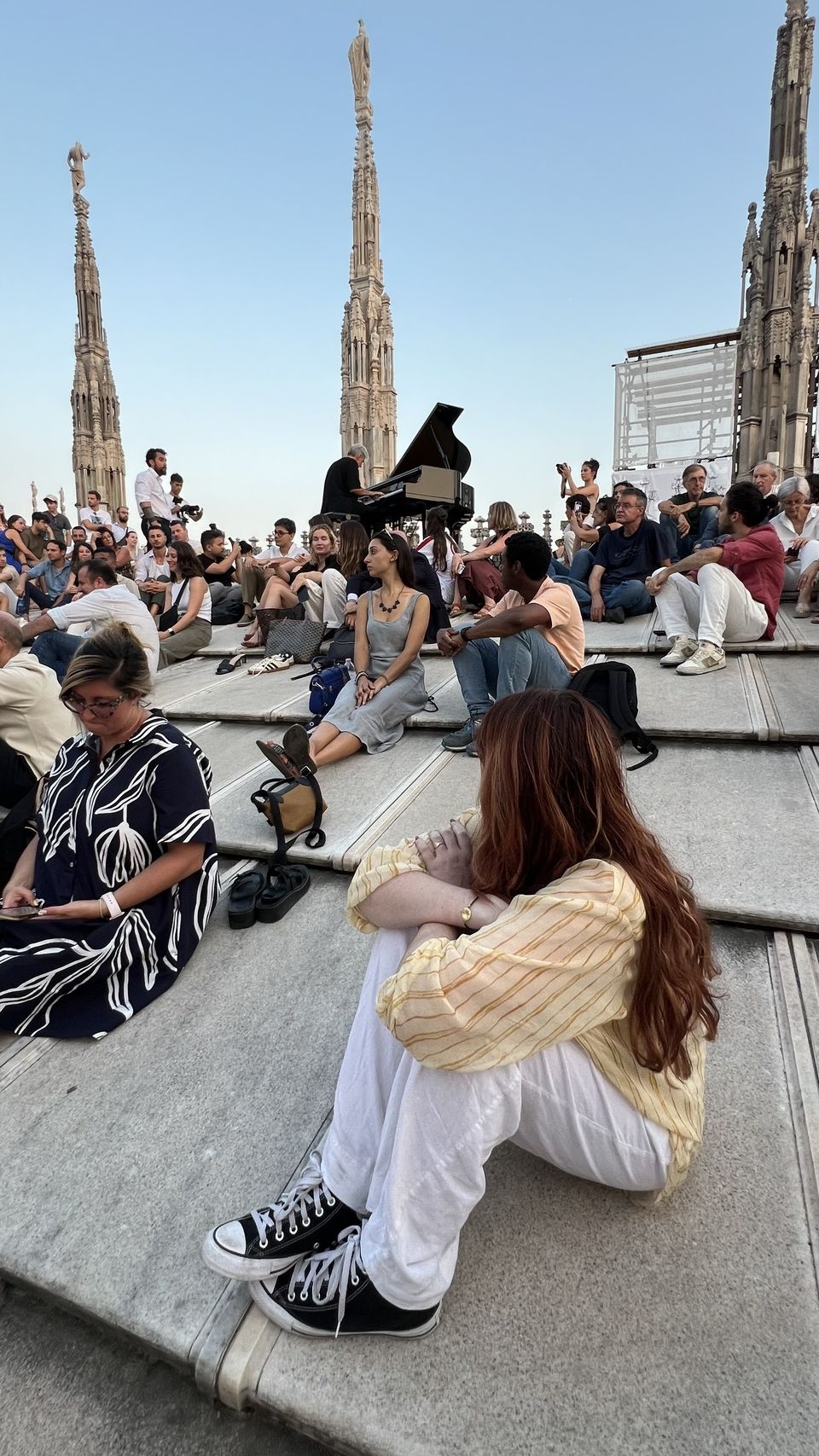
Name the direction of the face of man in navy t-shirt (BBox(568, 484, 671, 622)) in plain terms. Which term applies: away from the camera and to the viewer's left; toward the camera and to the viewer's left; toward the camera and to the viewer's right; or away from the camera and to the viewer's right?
toward the camera and to the viewer's left

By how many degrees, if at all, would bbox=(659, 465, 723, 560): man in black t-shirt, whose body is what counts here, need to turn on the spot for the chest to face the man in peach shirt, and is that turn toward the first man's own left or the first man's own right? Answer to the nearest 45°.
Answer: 0° — they already face them

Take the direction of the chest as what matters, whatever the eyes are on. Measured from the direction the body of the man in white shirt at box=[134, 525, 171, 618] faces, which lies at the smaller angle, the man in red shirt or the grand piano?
the man in red shirt

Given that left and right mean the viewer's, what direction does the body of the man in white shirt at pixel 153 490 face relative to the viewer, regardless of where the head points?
facing the viewer and to the right of the viewer

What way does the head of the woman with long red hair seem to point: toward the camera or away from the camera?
away from the camera

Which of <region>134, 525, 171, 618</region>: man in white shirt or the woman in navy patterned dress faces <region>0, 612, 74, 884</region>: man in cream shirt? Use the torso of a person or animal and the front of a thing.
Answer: <region>134, 525, 171, 618</region>: man in white shirt

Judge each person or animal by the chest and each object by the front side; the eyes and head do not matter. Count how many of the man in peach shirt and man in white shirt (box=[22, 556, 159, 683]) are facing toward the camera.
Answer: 0

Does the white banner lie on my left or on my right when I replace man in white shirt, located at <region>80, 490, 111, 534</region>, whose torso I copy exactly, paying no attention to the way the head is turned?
on my left

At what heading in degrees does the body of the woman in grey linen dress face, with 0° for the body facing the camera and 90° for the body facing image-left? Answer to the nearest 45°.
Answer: approximately 45°
